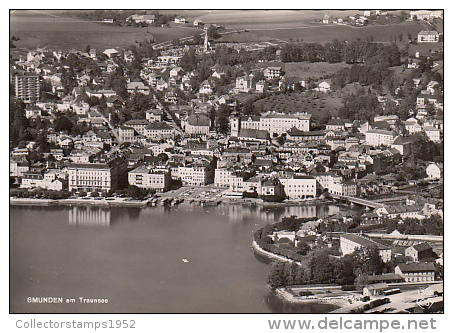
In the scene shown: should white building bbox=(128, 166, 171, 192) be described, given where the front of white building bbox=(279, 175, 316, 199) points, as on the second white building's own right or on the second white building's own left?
on the second white building's own right

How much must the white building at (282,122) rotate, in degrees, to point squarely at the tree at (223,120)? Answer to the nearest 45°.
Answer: approximately 90° to its right

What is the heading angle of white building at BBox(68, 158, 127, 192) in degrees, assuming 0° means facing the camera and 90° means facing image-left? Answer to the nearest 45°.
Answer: approximately 0°

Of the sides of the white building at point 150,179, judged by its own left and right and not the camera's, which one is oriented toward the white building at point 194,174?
left

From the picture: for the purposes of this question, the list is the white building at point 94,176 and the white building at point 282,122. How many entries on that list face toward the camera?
2

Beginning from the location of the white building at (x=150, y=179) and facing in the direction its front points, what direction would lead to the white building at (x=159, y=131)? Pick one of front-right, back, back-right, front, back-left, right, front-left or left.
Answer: back

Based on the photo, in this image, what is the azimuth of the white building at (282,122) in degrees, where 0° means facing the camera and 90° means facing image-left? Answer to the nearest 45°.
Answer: approximately 0°

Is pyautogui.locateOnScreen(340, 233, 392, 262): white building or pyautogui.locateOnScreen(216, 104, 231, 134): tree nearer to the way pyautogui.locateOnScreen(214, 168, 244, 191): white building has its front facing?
the white building
